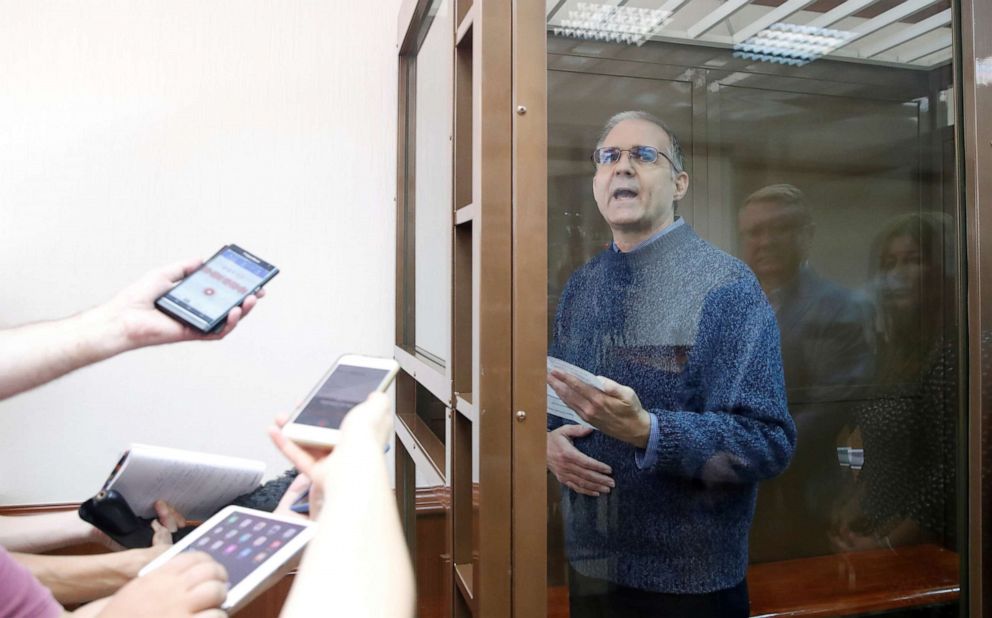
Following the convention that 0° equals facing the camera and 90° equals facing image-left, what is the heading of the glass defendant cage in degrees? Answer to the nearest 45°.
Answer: approximately 0°

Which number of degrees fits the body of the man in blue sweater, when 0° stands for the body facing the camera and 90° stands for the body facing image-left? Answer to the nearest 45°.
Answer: approximately 45°
